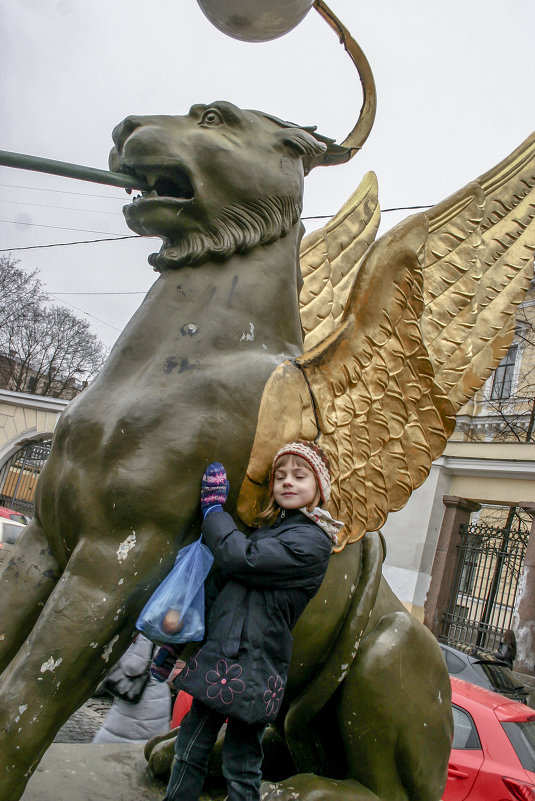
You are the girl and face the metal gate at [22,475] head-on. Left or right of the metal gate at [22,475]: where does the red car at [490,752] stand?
right

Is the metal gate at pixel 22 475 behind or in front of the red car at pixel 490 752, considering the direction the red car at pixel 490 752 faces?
in front

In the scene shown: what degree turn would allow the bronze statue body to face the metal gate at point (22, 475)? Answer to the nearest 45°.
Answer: approximately 90° to its right

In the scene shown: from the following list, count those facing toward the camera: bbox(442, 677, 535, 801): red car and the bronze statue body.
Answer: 0

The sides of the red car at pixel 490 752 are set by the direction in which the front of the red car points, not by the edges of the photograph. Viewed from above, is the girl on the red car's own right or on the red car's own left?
on the red car's own left

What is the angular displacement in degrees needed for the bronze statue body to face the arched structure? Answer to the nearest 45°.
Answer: approximately 90° to its right

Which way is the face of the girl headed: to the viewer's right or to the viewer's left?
to the viewer's left

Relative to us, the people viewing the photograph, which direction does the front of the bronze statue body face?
facing to the left of the viewer
